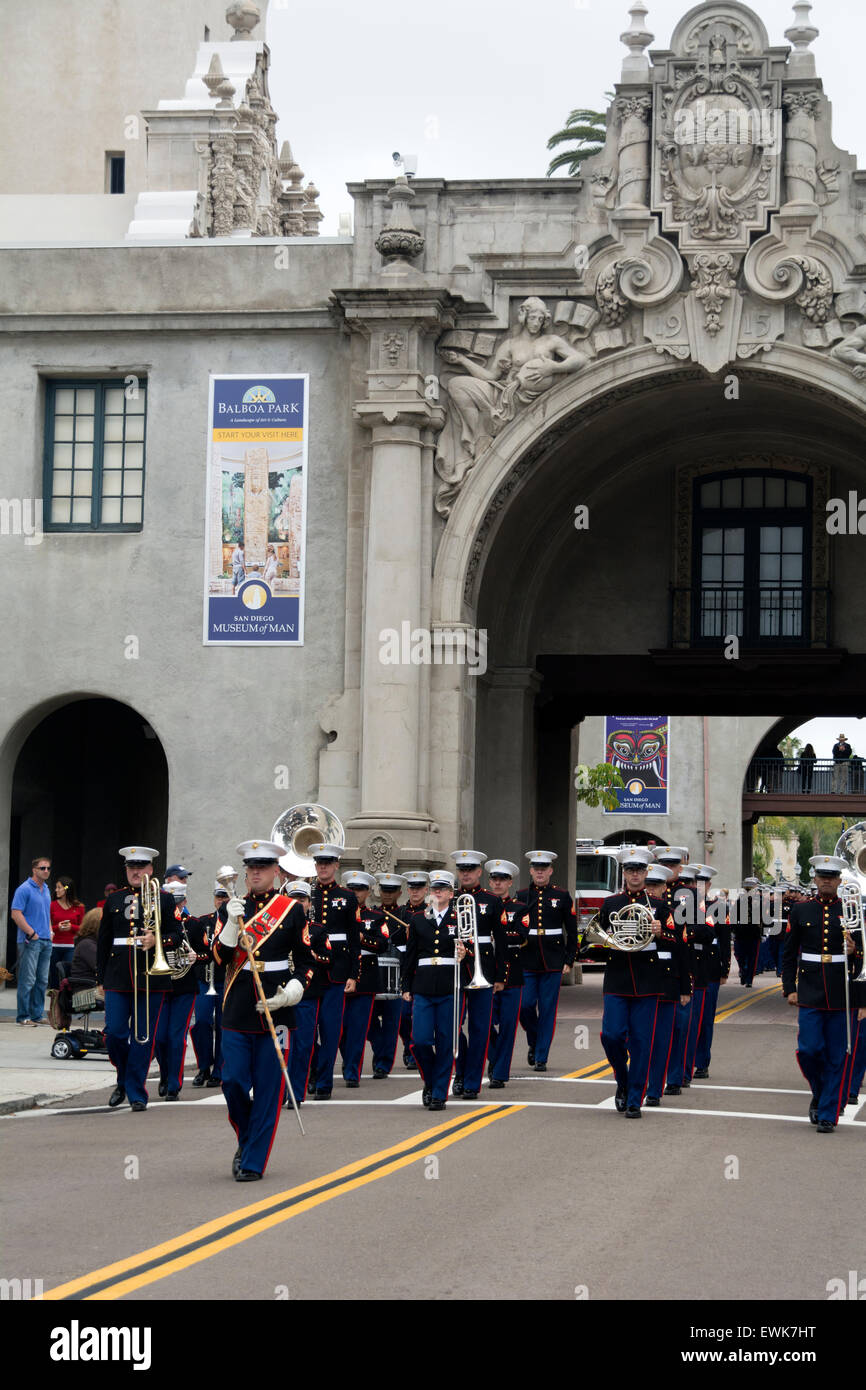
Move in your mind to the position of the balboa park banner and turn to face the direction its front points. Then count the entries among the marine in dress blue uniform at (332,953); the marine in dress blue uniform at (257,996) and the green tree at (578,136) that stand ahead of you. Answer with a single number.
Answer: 2

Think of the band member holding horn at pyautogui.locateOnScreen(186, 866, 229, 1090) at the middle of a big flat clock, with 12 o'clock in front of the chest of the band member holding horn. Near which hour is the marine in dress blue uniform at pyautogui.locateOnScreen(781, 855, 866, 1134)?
The marine in dress blue uniform is roughly at 10 o'clock from the band member holding horn.

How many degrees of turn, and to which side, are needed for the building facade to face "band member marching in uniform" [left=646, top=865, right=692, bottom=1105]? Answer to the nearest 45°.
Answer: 0° — it already faces them

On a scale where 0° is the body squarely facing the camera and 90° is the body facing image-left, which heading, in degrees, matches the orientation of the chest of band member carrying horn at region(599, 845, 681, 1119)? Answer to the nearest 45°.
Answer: approximately 0°

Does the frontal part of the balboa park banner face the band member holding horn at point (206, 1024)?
yes

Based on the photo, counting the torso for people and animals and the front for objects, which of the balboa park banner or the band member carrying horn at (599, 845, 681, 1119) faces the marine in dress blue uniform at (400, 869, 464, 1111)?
the balboa park banner

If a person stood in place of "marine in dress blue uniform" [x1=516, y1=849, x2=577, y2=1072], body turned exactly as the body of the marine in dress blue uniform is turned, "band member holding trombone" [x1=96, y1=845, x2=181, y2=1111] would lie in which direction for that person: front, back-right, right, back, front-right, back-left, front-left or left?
front-right

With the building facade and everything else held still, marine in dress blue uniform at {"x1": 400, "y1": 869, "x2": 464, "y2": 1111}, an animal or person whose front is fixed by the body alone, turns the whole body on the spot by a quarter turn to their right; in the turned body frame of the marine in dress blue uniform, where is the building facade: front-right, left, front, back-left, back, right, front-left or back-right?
right

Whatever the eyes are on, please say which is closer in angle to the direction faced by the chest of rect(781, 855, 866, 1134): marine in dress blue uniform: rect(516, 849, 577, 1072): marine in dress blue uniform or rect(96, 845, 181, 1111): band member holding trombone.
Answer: the band member holding trombone

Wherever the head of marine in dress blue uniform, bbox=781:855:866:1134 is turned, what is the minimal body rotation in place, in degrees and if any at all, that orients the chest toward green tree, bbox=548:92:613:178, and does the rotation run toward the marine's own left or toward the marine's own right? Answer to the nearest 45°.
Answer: approximately 180°

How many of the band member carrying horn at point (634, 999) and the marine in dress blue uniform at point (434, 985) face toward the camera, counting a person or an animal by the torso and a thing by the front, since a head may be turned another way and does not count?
2
